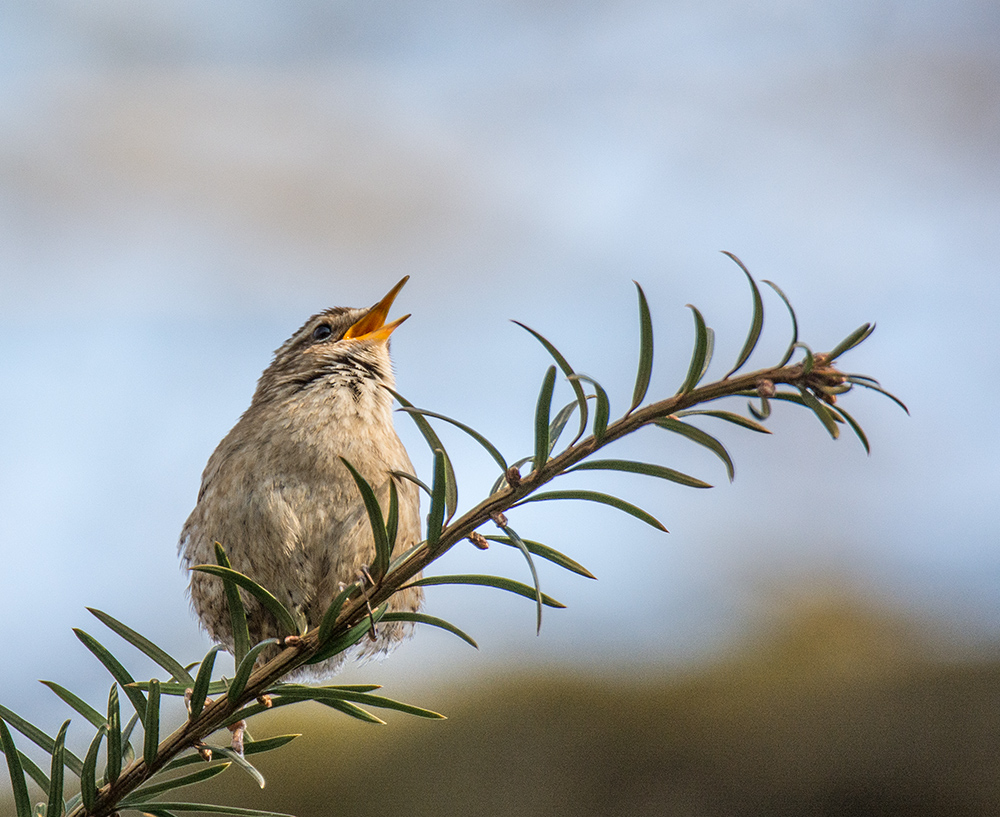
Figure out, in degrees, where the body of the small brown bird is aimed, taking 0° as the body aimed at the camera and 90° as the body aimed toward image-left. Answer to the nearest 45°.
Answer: approximately 315°
